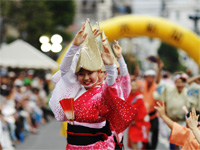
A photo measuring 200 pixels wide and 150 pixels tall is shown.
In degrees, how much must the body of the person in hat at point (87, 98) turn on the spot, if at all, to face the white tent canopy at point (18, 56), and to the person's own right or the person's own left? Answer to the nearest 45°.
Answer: approximately 180°

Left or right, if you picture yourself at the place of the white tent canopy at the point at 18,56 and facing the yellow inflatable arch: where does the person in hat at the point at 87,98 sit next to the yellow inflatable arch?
right

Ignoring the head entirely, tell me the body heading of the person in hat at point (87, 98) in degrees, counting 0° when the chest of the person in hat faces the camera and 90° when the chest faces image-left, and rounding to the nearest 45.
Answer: approximately 0°

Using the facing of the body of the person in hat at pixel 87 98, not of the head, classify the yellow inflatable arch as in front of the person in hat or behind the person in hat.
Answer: behind

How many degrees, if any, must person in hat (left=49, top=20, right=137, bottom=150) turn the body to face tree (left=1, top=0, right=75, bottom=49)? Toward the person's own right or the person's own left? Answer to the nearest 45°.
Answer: approximately 180°

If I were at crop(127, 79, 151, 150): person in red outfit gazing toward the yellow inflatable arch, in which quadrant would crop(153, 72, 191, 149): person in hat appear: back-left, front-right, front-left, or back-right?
back-right

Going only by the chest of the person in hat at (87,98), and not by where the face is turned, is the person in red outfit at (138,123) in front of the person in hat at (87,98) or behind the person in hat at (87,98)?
behind

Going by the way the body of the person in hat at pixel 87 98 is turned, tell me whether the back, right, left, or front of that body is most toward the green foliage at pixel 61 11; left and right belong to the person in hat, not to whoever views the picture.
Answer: back
